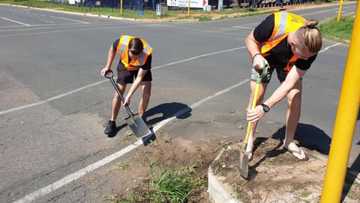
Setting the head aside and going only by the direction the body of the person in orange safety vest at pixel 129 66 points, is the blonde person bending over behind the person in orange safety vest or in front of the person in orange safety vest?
in front

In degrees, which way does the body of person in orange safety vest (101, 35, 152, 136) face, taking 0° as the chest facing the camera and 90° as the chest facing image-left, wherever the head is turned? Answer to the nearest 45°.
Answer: approximately 0°

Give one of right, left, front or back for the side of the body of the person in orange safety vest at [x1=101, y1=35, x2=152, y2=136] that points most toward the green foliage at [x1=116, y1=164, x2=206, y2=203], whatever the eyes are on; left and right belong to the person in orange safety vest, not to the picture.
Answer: front

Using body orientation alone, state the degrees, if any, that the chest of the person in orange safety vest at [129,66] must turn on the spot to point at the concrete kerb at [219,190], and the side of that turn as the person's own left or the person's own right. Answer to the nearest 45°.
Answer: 0° — they already face it

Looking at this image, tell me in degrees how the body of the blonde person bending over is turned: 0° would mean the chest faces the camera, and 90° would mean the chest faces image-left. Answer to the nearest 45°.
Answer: approximately 0°
